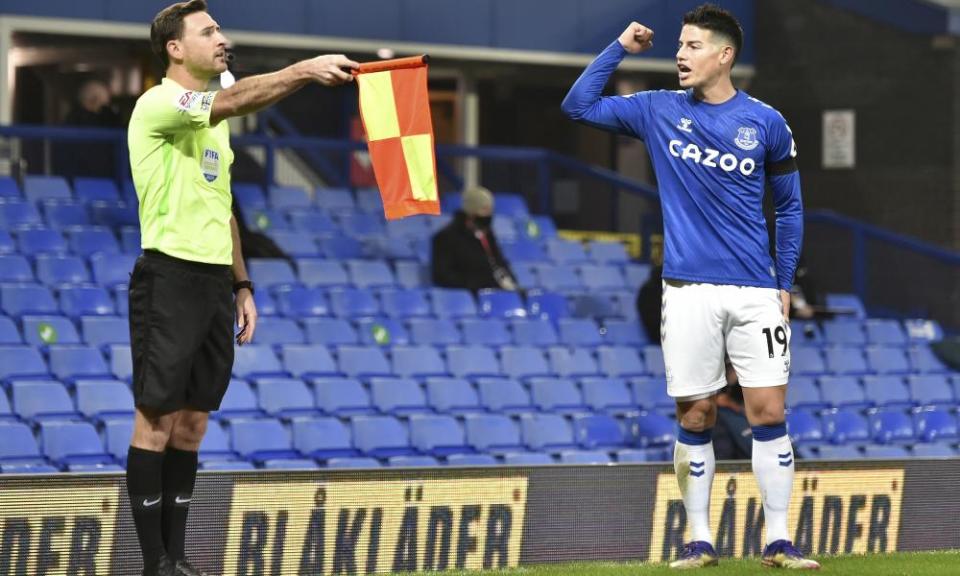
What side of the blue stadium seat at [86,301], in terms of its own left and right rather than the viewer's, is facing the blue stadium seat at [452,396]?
left

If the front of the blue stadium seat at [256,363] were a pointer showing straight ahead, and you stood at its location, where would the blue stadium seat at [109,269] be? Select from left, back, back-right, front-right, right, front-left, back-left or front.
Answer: back-right

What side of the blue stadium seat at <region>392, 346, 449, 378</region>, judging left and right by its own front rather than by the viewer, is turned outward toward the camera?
front

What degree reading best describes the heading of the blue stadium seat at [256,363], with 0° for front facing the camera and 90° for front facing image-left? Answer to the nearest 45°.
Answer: approximately 0°

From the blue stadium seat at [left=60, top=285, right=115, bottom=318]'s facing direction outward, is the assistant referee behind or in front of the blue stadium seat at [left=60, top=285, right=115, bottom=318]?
in front

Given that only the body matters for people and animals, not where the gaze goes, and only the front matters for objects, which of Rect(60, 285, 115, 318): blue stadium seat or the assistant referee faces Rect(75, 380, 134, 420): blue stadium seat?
Rect(60, 285, 115, 318): blue stadium seat

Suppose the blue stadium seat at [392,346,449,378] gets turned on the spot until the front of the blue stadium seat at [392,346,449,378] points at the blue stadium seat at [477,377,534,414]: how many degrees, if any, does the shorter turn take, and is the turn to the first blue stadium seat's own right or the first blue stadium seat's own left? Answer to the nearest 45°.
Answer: approximately 90° to the first blue stadium seat's own left

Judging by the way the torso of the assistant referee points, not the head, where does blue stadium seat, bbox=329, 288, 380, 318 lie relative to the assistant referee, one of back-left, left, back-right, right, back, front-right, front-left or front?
back-left

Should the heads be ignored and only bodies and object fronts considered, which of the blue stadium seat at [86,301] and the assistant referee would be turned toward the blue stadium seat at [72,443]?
the blue stadium seat at [86,301]

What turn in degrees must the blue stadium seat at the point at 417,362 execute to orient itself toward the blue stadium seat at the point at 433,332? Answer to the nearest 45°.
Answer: approximately 180°

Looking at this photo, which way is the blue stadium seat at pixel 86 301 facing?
toward the camera

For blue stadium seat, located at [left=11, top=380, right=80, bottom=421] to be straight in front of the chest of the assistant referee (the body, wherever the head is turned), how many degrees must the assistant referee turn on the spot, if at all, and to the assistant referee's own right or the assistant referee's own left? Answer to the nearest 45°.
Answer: approximately 135° to the assistant referee's own left

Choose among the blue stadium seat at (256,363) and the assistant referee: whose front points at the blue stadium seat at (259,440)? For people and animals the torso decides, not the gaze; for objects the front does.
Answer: the blue stadium seat at (256,363)
